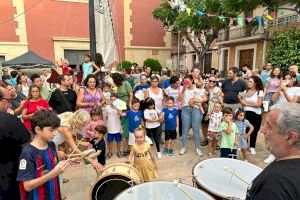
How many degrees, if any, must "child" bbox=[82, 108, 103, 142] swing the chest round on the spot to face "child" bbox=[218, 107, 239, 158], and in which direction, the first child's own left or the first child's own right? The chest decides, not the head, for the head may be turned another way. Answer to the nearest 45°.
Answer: approximately 45° to the first child's own left

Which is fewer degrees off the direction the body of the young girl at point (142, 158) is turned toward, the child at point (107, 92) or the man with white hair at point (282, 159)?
the man with white hair

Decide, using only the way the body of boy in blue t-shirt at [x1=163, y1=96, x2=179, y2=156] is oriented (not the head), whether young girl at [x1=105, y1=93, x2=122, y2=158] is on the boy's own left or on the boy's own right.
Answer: on the boy's own right

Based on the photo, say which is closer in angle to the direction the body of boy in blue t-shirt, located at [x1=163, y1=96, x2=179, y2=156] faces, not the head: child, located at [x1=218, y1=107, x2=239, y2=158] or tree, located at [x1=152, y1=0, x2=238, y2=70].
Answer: the child

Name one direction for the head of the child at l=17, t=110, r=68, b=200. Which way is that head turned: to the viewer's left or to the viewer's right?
to the viewer's right

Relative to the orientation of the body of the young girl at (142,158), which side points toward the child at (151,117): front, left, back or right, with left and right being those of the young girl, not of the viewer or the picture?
back

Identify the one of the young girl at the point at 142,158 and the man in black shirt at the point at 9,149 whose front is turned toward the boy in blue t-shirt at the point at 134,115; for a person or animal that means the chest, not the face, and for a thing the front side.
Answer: the man in black shirt

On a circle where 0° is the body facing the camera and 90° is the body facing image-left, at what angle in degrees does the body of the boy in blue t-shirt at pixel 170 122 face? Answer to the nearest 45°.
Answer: approximately 0°

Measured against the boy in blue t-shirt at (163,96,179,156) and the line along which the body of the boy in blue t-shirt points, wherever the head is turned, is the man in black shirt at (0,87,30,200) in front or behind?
in front

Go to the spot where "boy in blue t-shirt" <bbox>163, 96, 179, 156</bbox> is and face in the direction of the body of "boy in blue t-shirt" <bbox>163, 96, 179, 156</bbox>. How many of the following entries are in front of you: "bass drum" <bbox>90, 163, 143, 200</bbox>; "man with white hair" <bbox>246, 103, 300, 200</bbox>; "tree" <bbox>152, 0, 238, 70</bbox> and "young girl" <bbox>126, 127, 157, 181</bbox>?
3
